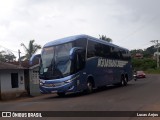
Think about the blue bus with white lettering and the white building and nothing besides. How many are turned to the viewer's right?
0

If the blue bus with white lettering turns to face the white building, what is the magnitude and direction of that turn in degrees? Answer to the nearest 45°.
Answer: approximately 90° to its right

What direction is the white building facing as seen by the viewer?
toward the camera

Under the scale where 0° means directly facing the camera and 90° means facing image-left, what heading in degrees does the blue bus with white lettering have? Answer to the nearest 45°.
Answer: approximately 45°
